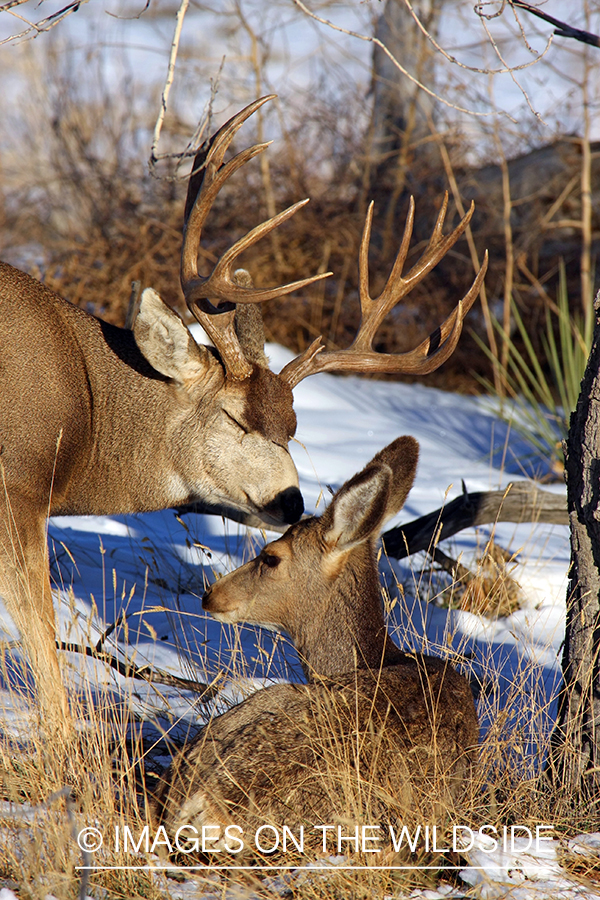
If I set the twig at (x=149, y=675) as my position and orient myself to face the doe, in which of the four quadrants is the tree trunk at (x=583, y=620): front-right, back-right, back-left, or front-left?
front-left

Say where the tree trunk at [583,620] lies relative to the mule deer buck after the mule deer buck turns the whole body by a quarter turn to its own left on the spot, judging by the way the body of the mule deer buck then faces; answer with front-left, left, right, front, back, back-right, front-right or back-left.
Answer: back-right

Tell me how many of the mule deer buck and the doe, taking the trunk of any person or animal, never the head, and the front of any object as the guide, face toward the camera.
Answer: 0

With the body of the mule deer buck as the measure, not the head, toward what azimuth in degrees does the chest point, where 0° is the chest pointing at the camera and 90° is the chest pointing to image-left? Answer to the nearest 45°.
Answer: approximately 270°
